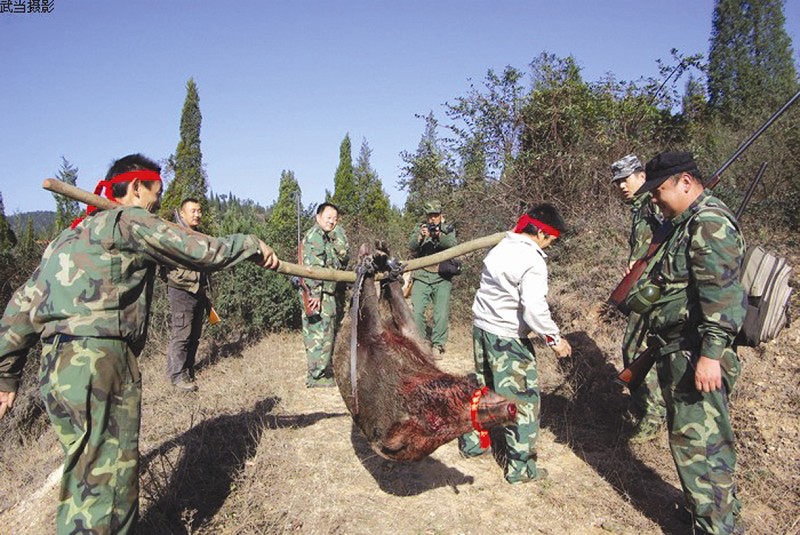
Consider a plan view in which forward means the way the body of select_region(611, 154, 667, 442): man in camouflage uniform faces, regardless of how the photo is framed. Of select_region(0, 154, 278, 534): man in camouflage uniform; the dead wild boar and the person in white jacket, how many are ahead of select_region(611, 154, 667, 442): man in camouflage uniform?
3

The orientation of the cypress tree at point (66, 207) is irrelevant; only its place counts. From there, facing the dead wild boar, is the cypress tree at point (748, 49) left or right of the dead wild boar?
left

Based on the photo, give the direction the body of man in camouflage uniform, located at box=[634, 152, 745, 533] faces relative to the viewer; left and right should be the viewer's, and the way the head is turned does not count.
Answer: facing to the left of the viewer

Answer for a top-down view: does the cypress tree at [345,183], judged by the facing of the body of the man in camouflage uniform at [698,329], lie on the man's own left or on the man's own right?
on the man's own right

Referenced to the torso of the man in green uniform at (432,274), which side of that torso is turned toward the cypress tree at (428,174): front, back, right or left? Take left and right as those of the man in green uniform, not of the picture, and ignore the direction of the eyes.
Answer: back

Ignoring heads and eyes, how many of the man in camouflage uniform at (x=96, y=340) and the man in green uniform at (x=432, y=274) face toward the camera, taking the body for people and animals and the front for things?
1

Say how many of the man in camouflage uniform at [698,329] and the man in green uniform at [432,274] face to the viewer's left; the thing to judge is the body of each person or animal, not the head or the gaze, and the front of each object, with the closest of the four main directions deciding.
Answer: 1

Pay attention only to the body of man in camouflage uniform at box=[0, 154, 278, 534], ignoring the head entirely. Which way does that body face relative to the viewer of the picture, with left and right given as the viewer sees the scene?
facing away from the viewer and to the right of the viewer

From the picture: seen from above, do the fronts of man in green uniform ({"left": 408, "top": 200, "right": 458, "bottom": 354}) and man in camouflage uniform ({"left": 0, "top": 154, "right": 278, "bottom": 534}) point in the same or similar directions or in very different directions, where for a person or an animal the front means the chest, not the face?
very different directions

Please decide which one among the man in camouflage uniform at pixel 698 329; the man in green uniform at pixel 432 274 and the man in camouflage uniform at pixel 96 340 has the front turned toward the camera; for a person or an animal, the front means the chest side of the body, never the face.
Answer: the man in green uniform at pixel 432 274
